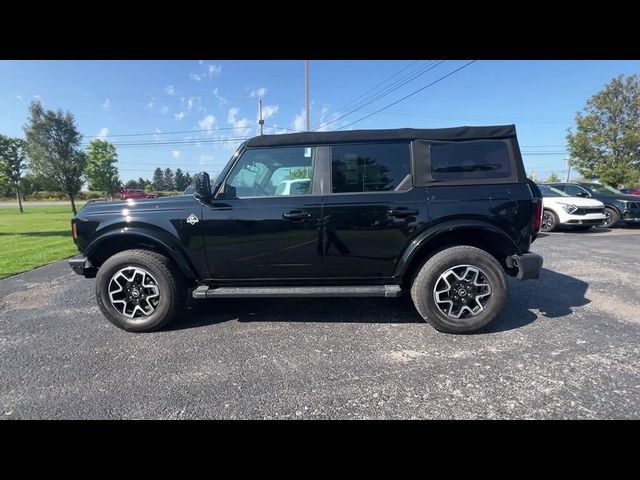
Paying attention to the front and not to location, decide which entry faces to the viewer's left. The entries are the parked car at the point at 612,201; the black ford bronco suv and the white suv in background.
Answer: the black ford bronco suv

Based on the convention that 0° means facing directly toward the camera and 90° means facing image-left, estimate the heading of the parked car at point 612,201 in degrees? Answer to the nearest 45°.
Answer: approximately 315°

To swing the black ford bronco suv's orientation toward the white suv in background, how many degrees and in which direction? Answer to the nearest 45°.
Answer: approximately 135° to its right

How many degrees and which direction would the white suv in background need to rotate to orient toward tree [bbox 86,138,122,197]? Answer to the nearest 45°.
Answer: approximately 135° to its right

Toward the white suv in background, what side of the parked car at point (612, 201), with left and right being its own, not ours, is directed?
right

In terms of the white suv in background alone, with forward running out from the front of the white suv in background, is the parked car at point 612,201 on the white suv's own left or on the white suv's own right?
on the white suv's own left

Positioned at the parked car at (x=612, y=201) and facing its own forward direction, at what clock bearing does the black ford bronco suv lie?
The black ford bronco suv is roughly at 2 o'clock from the parked car.

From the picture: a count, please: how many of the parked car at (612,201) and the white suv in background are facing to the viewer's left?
0

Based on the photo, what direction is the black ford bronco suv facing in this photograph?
to the viewer's left

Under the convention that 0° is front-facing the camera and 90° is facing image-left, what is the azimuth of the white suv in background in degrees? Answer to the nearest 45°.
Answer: approximately 315°

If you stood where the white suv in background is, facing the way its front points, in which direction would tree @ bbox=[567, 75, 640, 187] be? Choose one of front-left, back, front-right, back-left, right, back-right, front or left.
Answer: back-left

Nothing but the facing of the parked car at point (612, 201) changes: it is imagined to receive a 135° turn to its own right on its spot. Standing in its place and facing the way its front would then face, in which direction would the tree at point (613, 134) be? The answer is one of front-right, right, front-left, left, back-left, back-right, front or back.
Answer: right

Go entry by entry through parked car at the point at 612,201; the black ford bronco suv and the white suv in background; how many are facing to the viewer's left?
1
